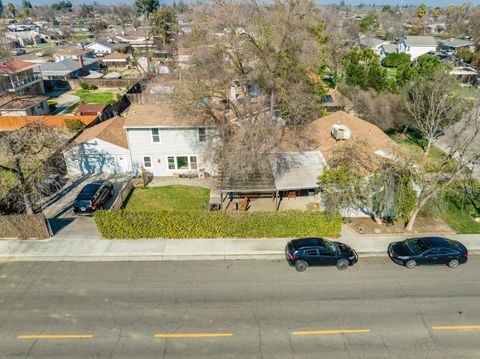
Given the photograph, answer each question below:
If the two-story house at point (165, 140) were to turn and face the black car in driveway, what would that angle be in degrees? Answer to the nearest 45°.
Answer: approximately 45° to its right

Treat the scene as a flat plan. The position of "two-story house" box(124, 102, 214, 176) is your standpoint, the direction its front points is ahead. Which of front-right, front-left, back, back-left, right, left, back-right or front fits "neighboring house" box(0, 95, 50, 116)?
back-right

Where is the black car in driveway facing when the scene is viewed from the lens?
facing away from the viewer and to the right of the viewer

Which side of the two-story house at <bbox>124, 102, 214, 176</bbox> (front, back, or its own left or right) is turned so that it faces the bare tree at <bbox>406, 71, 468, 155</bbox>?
left

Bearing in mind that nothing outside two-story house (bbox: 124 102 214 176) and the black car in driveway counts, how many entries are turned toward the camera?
1

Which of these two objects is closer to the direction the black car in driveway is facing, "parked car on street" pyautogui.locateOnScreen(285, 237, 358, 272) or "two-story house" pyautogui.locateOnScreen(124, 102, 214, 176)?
the two-story house

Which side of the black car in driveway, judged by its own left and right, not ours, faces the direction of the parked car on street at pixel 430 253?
right

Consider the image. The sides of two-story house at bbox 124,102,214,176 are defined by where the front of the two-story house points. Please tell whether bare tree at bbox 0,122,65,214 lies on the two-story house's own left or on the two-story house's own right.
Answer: on the two-story house's own right

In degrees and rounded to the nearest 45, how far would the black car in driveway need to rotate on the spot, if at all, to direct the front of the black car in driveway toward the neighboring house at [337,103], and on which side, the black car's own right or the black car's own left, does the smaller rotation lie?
approximately 45° to the black car's own right

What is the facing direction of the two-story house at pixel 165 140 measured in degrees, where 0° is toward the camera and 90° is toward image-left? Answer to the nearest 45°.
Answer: approximately 0°
